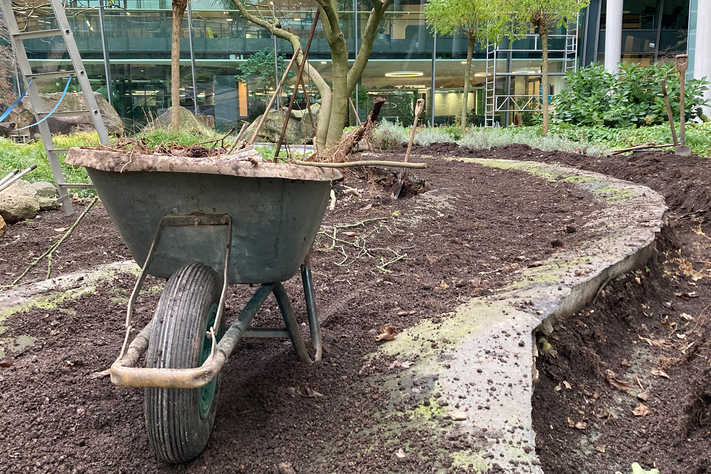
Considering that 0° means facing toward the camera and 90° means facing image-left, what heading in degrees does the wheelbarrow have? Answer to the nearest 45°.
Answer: approximately 0°

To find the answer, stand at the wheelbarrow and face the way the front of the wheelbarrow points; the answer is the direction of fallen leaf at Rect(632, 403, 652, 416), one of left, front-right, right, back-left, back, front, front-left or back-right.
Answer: left

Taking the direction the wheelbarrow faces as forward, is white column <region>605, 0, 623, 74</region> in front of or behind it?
behind

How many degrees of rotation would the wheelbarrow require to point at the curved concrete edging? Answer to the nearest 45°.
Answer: approximately 90° to its left

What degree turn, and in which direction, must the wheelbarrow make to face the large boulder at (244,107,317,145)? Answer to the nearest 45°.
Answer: approximately 180°

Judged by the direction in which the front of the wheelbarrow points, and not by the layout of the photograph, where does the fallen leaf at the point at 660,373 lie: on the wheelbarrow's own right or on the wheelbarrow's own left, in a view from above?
on the wheelbarrow's own left

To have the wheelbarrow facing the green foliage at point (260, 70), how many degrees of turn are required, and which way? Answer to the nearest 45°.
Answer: approximately 180°

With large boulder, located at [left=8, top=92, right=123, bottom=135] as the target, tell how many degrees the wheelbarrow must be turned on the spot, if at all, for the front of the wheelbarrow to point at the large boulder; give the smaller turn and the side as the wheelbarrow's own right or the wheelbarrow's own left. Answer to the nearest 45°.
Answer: approximately 180°

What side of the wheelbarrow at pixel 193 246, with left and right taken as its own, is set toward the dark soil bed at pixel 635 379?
left

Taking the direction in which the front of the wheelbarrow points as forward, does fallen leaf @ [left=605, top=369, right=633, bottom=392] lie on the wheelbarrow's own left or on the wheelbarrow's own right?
on the wheelbarrow's own left
